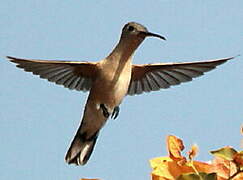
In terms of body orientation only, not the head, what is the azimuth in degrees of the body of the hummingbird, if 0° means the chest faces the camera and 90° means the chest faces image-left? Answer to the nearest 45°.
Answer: approximately 315°
